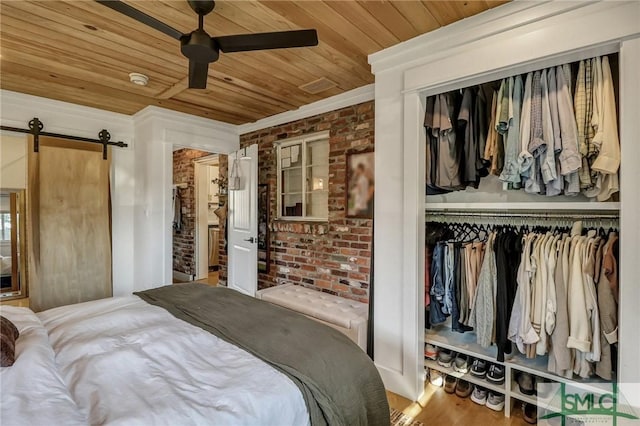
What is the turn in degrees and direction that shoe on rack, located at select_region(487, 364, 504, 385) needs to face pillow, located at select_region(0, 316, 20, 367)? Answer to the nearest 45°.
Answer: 0° — it already faces it

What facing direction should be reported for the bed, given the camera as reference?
facing away from the viewer and to the right of the viewer

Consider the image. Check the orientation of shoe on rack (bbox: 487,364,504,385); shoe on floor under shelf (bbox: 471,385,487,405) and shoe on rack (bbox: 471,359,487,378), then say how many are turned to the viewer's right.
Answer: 0

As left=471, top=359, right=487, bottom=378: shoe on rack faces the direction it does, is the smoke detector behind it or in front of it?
in front

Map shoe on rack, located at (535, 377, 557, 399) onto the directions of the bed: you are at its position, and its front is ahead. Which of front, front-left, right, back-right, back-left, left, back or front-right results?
front-right

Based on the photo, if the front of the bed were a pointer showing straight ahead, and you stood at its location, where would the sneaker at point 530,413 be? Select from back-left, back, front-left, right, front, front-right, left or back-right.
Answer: front-right

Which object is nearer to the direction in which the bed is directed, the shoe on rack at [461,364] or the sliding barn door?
the shoe on rack

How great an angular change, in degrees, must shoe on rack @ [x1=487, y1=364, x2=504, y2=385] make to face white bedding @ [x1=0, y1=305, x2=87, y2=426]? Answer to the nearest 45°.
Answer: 0° — it already faces it
